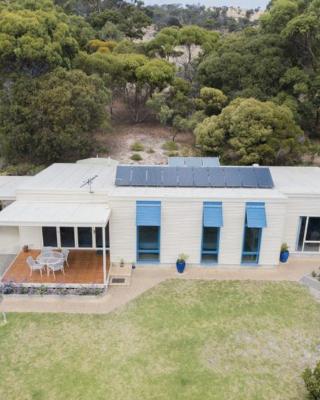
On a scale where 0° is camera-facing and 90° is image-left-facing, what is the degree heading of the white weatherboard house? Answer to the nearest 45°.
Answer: approximately 0°

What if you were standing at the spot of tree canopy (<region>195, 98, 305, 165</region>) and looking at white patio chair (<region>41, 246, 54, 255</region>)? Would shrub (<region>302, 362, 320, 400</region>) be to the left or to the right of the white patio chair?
left

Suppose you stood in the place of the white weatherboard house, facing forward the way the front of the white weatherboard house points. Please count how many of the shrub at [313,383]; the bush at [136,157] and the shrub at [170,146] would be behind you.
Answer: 2

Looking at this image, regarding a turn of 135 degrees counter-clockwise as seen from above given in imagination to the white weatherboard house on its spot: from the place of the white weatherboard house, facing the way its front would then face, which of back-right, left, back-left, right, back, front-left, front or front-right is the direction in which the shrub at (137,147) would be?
front-left
